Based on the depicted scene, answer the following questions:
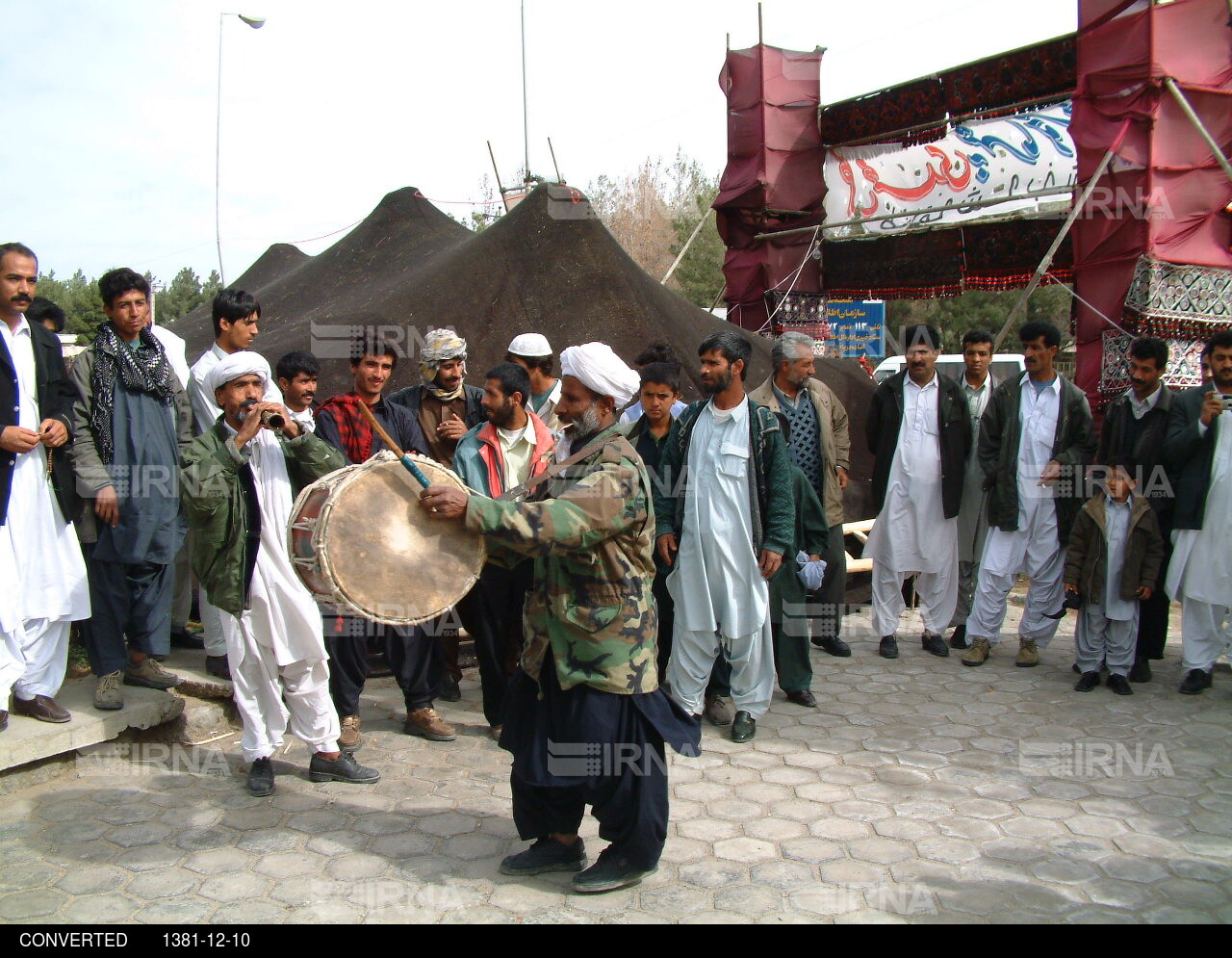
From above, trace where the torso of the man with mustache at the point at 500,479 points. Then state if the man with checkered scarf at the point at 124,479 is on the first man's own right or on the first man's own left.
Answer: on the first man's own right

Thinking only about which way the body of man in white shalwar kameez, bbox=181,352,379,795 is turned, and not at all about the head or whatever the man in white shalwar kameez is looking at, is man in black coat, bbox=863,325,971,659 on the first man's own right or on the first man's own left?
on the first man's own left

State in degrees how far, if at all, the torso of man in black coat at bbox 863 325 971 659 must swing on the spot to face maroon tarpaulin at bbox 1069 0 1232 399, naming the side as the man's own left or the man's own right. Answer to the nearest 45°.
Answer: approximately 135° to the man's own left

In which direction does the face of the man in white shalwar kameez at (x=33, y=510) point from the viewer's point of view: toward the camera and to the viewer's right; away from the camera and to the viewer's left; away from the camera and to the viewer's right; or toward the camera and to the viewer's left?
toward the camera and to the viewer's right

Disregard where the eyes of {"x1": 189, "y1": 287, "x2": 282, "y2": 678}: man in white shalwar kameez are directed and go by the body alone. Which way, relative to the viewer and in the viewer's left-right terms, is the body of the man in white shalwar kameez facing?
facing the viewer and to the right of the viewer

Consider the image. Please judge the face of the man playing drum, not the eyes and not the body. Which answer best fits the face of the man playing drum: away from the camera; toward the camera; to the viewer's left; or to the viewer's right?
to the viewer's left

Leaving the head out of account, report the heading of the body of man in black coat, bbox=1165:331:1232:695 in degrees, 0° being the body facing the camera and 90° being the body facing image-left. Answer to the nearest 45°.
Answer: approximately 0°

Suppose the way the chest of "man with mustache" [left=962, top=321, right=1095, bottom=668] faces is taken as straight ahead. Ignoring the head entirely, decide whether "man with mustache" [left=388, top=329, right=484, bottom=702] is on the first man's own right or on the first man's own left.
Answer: on the first man's own right

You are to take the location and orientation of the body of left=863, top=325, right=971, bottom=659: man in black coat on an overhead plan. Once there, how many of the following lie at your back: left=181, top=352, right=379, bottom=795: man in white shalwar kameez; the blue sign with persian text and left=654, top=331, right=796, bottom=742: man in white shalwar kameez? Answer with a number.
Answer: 1

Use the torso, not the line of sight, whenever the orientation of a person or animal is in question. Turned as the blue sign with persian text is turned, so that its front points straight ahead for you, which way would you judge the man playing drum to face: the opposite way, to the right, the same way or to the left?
to the right

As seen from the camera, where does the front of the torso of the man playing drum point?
to the viewer's left

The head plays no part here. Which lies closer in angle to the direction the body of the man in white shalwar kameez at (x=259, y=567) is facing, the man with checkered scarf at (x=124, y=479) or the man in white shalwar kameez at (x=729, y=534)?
the man in white shalwar kameez

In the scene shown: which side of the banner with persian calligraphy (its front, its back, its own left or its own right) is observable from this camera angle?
front

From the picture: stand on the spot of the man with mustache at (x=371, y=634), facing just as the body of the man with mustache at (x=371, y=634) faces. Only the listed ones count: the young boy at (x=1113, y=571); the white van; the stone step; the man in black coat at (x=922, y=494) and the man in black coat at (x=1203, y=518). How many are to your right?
1
